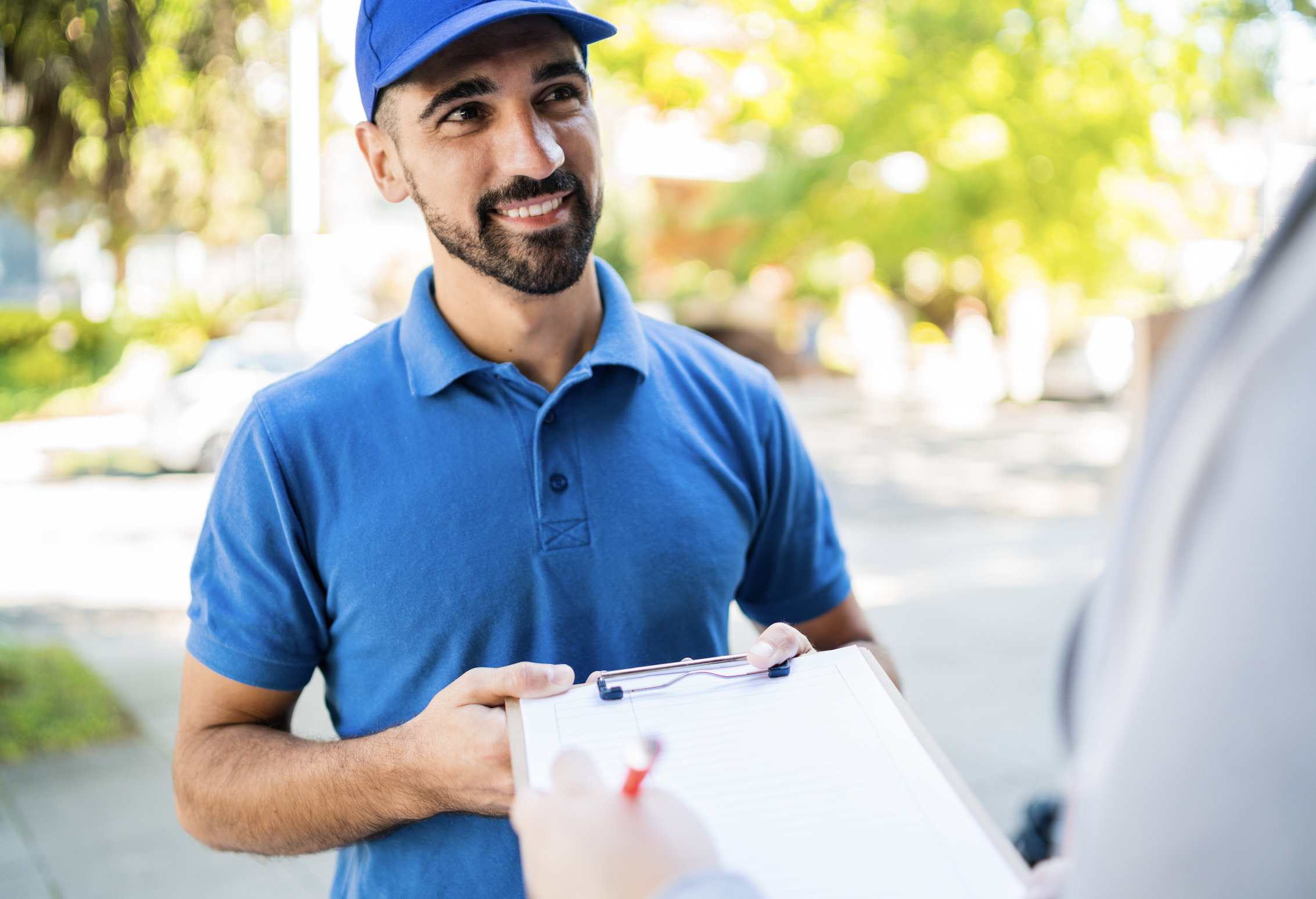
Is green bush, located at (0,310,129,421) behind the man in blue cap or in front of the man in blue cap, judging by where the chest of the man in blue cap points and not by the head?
behind

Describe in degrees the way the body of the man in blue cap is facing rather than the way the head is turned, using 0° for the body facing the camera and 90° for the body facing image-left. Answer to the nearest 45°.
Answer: approximately 315°

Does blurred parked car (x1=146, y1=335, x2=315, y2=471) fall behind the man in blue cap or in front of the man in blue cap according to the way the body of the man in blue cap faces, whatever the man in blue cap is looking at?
behind

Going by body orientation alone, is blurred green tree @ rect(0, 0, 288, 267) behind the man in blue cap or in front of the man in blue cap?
behind

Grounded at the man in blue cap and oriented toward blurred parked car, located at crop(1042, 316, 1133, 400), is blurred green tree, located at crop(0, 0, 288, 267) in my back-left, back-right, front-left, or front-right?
front-left

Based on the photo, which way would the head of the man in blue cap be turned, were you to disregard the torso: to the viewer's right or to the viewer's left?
to the viewer's right
